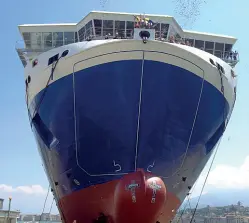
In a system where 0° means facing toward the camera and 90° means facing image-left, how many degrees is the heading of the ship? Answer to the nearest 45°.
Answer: approximately 0°
